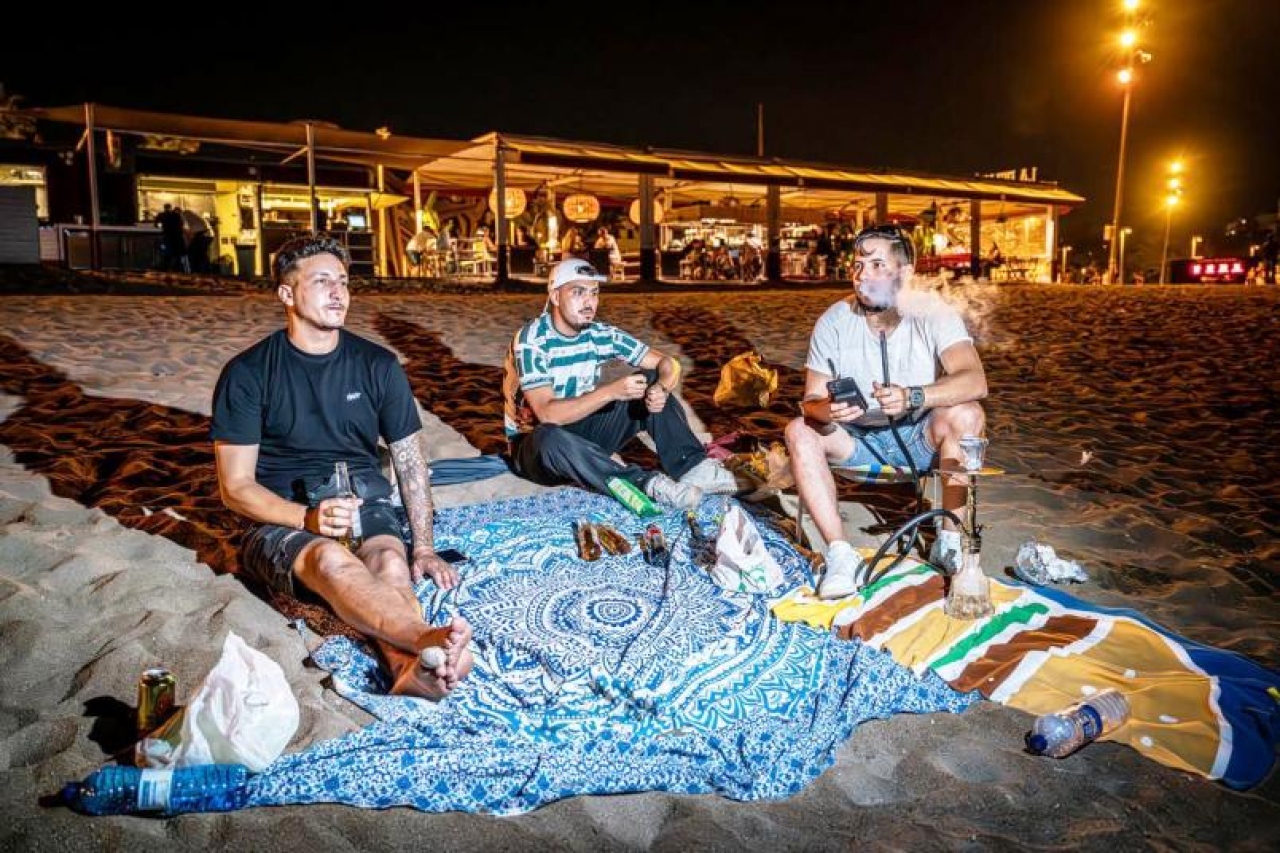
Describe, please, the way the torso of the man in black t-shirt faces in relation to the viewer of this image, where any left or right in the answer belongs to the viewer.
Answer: facing the viewer and to the right of the viewer

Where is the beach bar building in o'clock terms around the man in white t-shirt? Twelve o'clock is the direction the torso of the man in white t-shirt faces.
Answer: The beach bar building is roughly at 5 o'clock from the man in white t-shirt.

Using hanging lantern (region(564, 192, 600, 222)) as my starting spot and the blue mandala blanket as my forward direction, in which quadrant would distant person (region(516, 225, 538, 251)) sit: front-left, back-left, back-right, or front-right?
back-right

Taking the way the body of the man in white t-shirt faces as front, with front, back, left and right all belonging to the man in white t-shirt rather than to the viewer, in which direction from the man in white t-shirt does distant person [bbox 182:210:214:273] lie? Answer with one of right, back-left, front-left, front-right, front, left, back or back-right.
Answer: back-right

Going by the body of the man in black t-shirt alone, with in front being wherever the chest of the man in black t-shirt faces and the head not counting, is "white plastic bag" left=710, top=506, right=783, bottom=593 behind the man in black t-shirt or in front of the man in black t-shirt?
in front

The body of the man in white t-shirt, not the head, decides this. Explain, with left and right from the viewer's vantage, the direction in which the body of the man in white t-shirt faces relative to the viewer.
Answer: facing the viewer

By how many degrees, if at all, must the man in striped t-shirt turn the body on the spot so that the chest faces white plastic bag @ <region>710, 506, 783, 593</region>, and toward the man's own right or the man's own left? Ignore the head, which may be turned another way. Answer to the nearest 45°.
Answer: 0° — they already face it

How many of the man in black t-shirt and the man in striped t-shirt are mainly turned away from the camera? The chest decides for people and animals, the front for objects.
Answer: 0

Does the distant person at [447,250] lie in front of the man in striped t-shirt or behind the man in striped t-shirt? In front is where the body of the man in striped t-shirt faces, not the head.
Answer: behind

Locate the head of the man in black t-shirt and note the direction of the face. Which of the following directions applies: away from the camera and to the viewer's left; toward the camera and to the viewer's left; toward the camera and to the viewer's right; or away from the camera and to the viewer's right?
toward the camera and to the viewer's right

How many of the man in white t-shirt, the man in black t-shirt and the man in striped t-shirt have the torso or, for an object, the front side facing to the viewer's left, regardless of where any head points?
0

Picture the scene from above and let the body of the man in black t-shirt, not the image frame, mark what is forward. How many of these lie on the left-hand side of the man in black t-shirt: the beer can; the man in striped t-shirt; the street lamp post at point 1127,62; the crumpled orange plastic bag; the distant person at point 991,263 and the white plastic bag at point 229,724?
4
